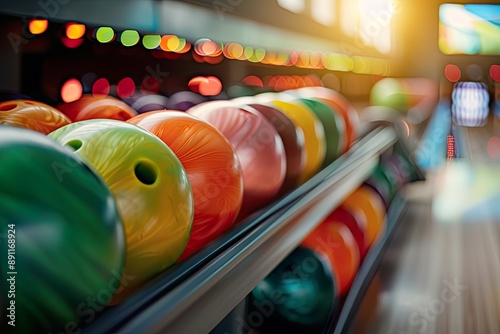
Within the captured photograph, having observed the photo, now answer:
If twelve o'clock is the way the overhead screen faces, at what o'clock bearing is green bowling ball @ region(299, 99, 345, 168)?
The green bowling ball is roughly at 12 o'clock from the overhead screen.

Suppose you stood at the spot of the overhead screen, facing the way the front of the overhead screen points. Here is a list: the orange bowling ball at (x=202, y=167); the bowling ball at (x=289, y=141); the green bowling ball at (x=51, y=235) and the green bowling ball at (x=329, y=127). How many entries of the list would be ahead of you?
4

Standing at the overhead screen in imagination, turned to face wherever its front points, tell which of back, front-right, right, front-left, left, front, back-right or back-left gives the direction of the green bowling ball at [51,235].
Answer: front

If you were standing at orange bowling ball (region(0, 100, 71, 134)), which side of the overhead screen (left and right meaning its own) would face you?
front

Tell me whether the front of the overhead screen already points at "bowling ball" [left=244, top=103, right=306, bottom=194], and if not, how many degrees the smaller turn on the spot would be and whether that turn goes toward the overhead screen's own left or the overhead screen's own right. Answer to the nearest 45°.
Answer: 0° — it already faces it

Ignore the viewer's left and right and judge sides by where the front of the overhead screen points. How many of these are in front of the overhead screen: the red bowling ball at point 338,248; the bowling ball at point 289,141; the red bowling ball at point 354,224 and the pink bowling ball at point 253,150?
4

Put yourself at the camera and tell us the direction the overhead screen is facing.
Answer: facing the viewer

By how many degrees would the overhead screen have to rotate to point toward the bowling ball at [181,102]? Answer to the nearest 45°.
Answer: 0° — it already faces it

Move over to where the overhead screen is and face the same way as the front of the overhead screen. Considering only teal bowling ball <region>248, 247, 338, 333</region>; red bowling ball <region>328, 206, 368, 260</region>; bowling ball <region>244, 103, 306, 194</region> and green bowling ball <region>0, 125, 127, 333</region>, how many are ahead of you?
4

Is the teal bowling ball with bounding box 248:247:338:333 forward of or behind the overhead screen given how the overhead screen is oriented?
forward

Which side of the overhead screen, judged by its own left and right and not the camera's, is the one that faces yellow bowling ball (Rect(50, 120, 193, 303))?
front

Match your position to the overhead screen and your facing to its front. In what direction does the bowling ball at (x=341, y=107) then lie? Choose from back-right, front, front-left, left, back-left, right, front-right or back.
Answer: front

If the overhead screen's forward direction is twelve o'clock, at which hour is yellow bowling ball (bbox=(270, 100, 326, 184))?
The yellow bowling ball is roughly at 12 o'clock from the overhead screen.

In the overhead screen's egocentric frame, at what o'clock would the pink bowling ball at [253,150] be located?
The pink bowling ball is roughly at 12 o'clock from the overhead screen.
